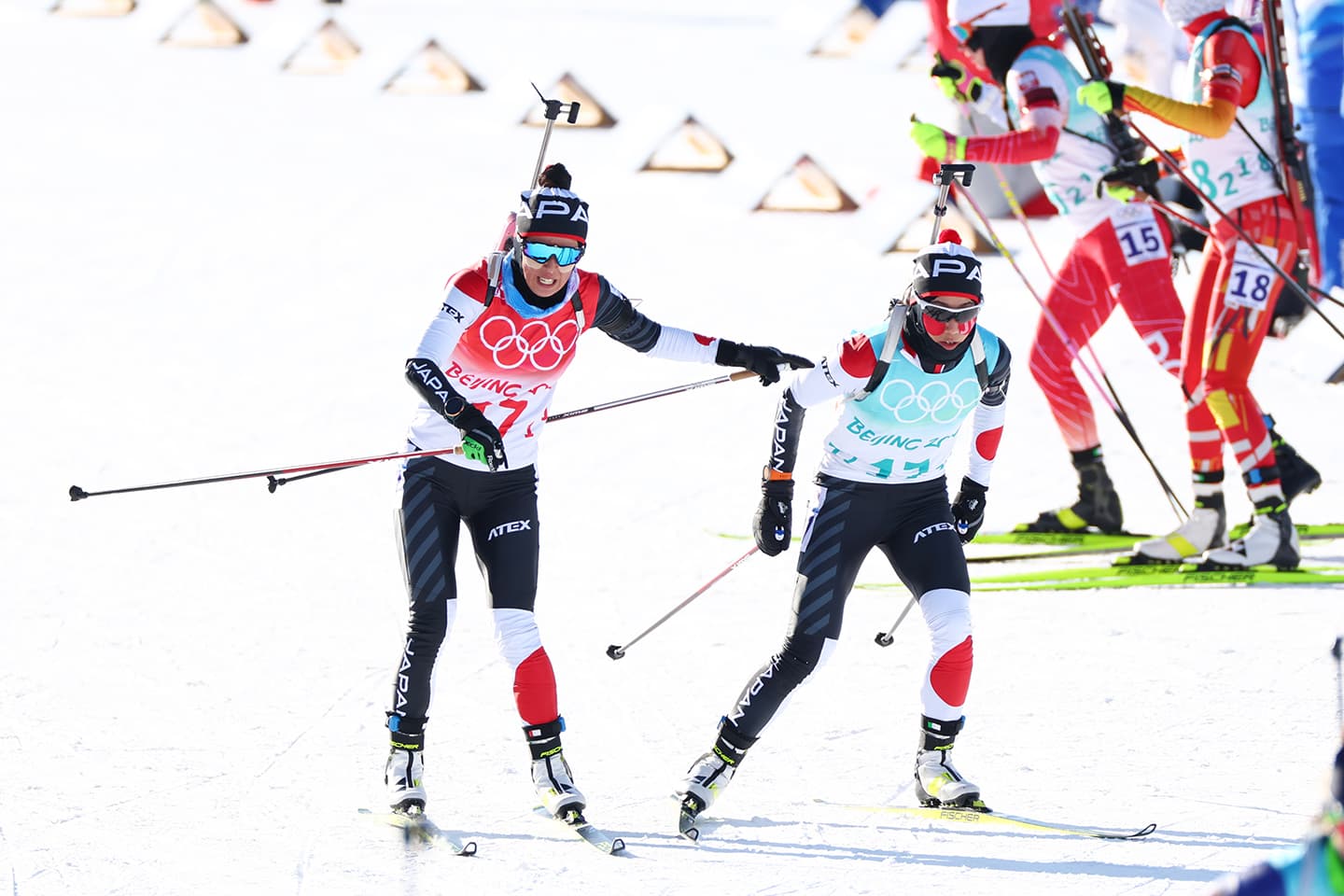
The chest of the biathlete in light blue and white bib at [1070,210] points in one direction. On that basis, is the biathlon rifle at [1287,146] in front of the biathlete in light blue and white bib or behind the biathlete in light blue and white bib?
behind

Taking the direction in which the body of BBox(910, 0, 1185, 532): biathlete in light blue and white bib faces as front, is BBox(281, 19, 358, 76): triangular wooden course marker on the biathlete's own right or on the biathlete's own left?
on the biathlete's own right

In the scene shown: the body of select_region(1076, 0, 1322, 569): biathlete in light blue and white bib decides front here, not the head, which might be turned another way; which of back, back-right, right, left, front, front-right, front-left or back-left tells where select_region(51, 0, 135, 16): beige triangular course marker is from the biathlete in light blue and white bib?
front-right

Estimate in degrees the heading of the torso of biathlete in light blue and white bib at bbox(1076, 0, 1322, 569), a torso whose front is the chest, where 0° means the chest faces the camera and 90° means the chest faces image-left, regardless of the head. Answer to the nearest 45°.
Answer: approximately 90°

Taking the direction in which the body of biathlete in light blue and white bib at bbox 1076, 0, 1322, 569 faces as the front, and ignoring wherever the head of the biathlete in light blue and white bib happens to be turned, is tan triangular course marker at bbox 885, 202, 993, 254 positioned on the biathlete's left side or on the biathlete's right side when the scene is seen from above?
on the biathlete's right side

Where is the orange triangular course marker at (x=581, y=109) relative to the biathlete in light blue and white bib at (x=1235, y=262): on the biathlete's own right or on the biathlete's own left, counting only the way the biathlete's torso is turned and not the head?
on the biathlete's own right

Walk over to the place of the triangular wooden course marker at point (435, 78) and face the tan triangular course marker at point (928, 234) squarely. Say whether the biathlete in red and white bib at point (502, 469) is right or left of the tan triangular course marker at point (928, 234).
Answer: right

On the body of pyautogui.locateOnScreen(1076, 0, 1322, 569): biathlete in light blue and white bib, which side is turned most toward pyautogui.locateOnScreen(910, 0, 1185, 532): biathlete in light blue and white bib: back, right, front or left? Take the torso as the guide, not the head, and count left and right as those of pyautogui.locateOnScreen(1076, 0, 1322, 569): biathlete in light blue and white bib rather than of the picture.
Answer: front

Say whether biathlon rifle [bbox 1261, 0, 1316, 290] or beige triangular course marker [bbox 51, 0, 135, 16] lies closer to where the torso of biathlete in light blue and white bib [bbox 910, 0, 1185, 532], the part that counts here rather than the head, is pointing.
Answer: the beige triangular course marker

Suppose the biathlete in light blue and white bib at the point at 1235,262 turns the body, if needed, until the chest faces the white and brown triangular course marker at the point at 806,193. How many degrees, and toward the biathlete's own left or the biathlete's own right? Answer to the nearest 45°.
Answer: approximately 45° to the biathlete's own right

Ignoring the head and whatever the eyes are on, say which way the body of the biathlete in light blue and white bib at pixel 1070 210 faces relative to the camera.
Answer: to the viewer's left

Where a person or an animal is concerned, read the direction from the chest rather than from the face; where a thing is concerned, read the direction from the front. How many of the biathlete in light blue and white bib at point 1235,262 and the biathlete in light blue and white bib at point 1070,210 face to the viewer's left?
2
